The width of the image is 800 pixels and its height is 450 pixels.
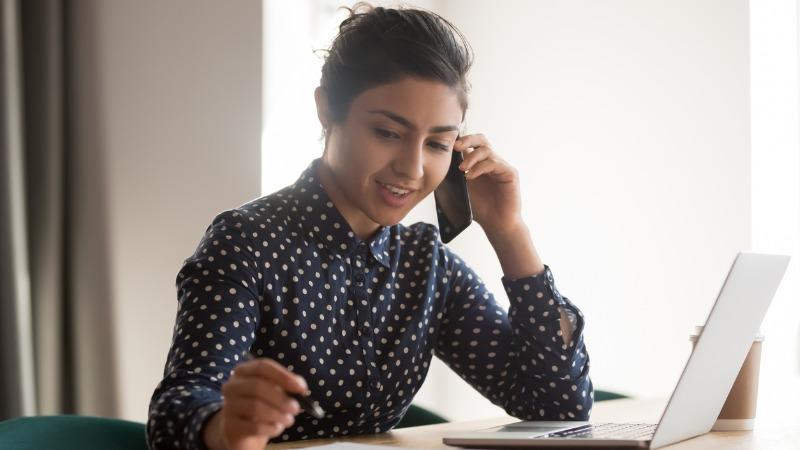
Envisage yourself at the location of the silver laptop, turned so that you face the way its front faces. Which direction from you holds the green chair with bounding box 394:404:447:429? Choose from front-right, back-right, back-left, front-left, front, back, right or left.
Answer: front-right

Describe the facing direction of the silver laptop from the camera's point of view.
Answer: facing to the left of the viewer

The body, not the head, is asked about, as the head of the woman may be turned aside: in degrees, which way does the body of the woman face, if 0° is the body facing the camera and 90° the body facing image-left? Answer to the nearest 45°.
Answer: approximately 315°

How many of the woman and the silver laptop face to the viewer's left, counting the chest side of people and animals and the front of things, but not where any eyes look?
1

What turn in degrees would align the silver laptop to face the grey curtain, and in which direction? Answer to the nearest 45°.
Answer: approximately 45° to its right
